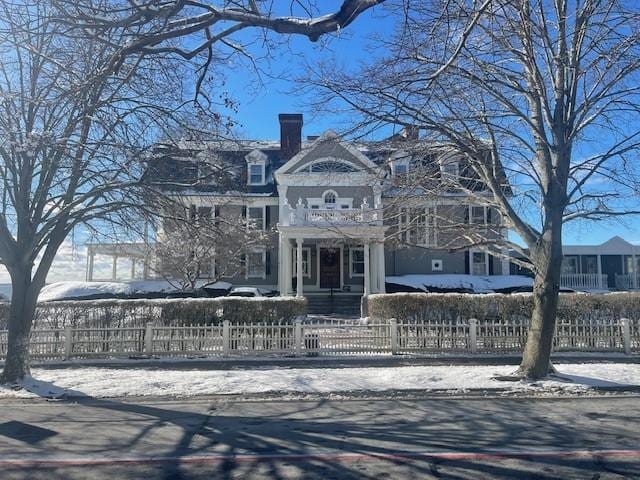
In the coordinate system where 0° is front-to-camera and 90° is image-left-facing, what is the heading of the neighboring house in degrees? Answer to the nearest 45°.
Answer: approximately 0°

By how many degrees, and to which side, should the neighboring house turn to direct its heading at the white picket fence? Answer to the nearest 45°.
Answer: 0° — it already faces it

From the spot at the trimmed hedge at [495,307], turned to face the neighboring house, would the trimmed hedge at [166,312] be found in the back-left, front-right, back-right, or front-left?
back-left

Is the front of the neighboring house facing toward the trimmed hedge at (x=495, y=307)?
yes
